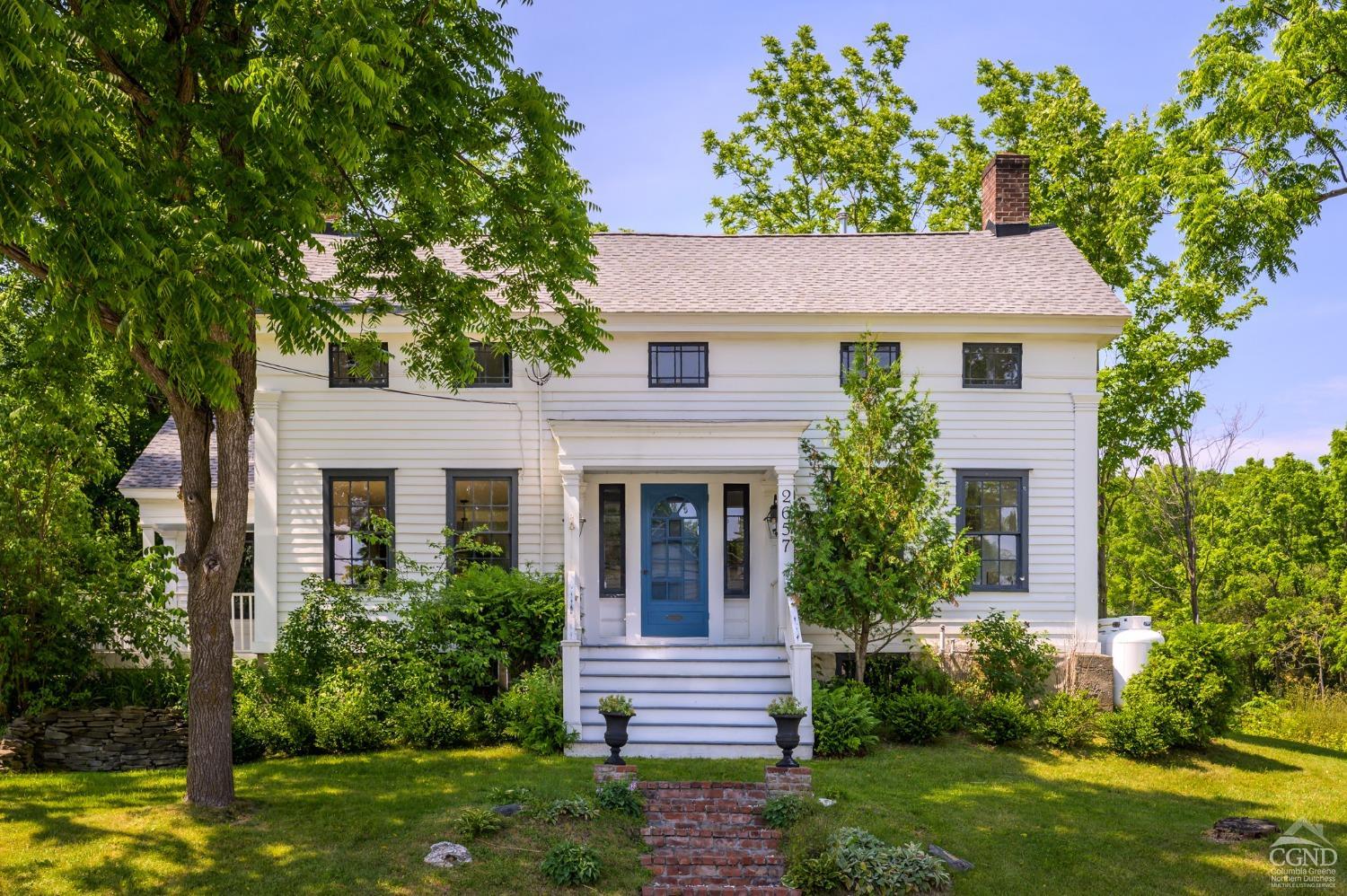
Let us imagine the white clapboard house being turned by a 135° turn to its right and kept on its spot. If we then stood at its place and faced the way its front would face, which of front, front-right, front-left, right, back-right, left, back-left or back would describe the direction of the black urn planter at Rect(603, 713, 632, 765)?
back-left

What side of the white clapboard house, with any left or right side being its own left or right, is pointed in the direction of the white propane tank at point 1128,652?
left

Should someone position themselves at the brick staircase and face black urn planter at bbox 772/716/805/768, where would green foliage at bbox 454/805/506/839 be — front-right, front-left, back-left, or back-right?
back-left

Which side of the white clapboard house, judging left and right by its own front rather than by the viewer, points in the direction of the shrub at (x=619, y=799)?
front

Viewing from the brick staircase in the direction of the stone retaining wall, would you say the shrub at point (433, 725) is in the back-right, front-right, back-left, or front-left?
front-right

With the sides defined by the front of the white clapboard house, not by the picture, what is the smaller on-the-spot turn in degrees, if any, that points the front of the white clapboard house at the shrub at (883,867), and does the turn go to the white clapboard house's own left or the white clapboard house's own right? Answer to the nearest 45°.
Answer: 0° — it already faces it

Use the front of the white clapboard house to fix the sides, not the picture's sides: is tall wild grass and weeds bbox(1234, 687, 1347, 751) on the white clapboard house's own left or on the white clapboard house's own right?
on the white clapboard house's own left

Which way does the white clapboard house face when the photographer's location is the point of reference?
facing the viewer

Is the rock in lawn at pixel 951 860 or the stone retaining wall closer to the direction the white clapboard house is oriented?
the rock in lawn

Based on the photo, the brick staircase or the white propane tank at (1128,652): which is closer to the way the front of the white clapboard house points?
the brick staircase

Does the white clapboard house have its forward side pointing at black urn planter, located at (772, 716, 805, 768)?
yes
